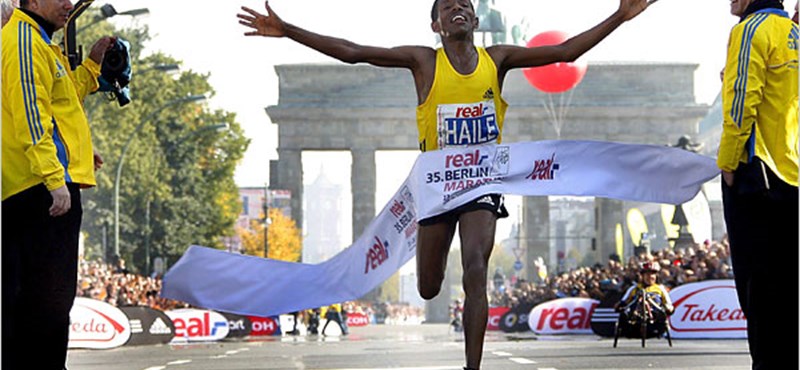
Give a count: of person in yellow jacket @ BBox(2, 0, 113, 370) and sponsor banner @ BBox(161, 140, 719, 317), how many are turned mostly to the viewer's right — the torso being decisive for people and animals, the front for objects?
1

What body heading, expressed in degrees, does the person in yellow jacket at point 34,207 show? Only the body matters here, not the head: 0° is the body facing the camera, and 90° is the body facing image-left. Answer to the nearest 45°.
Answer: approximately 270°

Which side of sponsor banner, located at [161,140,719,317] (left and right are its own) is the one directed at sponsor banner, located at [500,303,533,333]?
back

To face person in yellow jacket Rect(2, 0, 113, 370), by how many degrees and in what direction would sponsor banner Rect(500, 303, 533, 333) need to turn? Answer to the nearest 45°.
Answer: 0° — it already faces them

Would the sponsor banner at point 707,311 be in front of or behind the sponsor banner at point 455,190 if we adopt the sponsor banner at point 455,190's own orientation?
behind
